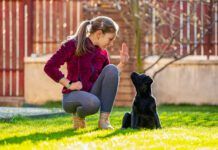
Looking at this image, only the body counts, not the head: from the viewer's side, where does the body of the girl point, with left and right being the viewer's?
facing the viewer and to the right of the viewer

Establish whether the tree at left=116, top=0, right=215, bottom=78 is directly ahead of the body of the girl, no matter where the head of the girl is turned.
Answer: no

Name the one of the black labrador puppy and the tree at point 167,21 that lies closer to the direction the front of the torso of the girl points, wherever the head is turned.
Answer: the black labrador puppy

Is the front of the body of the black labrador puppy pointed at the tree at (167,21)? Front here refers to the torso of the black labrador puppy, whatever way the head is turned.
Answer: no

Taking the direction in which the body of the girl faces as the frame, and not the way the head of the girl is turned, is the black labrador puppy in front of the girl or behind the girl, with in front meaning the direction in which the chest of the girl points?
in front

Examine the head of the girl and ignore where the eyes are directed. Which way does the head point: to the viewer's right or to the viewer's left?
to the viewer's right
